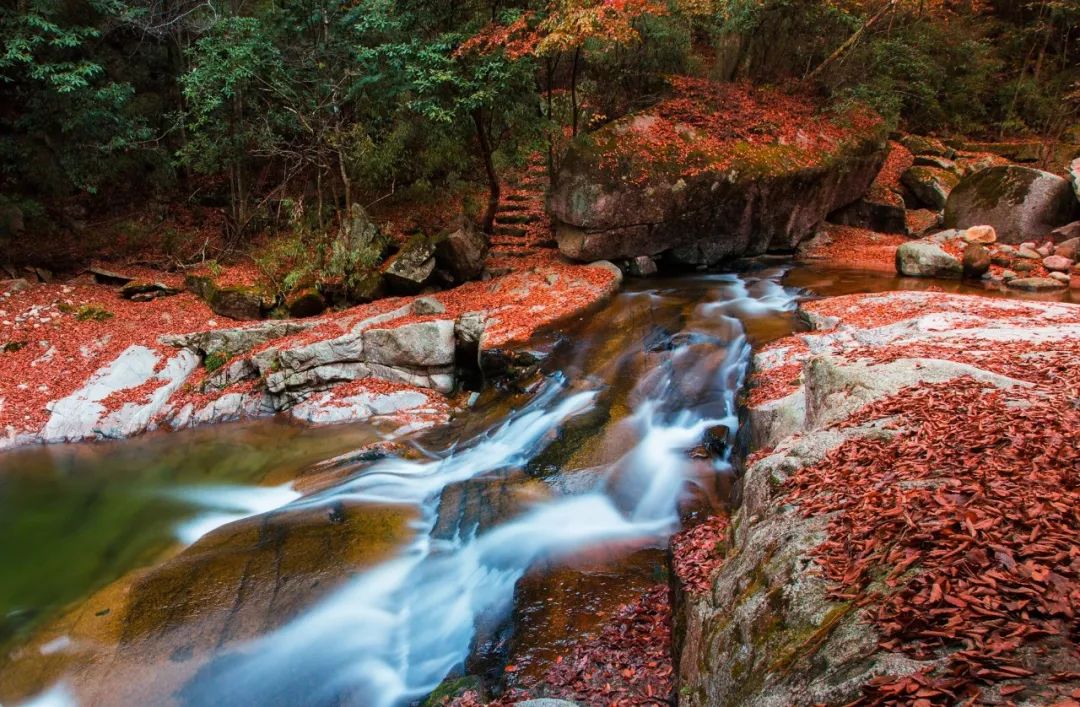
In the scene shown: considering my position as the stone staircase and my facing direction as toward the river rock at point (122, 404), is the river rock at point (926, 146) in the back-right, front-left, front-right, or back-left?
back-left

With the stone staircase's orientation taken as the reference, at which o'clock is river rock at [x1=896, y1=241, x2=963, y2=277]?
The river rock is roughly at 10 o'clock from the stone staircase.

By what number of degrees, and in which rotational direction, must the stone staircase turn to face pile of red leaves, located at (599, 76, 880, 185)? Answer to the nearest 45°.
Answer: approximately 90° to its left

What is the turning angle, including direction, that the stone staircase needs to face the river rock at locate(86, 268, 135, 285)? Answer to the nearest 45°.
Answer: approximately 90° to its right

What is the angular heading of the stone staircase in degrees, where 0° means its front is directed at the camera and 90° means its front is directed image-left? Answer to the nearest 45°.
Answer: approximately 0°

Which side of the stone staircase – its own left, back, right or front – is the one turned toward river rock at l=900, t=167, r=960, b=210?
left

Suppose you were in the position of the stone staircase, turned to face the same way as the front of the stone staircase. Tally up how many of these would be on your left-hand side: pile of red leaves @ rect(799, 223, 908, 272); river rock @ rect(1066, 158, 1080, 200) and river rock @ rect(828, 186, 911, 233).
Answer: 3

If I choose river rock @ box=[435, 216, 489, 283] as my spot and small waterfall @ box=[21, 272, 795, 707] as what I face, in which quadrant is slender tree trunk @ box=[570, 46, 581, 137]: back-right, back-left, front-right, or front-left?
back-left

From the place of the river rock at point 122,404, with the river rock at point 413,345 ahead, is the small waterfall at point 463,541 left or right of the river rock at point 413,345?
right
